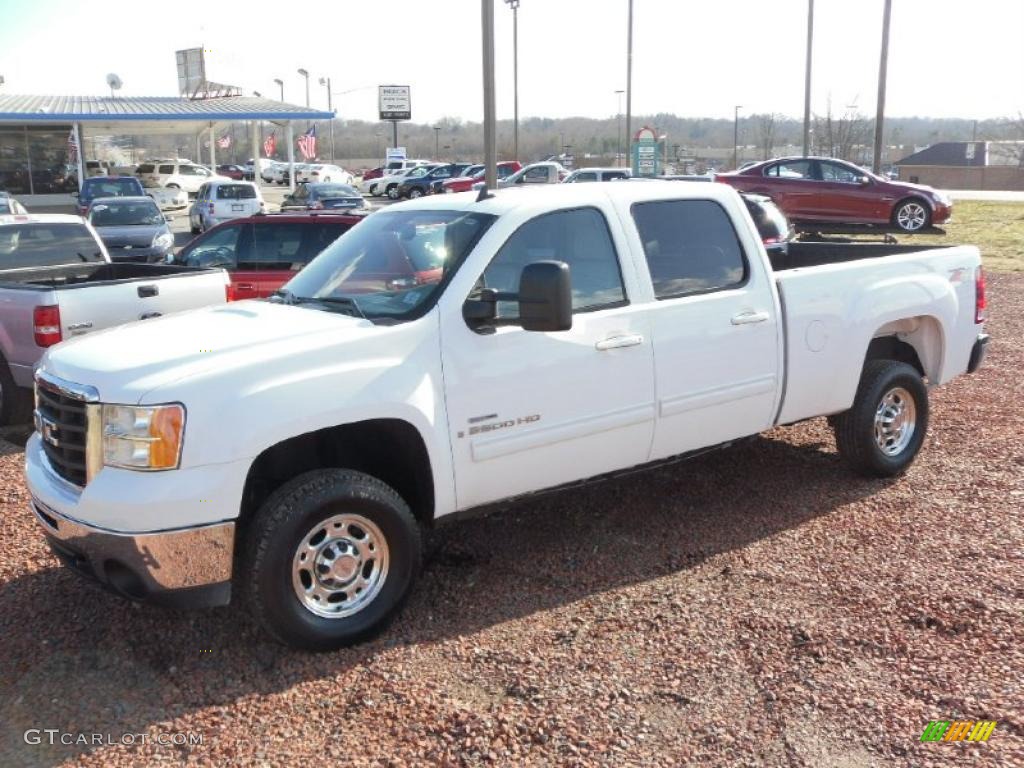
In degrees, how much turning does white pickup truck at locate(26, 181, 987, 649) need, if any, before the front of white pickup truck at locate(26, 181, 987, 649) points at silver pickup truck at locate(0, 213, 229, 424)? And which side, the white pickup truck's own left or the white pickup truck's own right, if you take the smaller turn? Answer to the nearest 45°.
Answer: approximately 90° to the white pickup truck's own right

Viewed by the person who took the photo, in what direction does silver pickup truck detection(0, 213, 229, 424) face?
facing away from the viewer and to the left of the viewer

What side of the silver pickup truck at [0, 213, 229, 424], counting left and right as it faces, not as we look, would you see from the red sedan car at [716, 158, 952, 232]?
right

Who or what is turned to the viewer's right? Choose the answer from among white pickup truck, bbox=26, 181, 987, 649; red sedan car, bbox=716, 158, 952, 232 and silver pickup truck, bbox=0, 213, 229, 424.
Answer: the red sedan car

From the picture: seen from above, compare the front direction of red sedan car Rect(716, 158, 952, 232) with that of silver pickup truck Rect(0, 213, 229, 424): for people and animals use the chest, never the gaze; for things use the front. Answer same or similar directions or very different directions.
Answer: very different directions

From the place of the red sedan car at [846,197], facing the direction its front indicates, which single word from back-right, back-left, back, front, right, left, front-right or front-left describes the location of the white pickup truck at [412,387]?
right

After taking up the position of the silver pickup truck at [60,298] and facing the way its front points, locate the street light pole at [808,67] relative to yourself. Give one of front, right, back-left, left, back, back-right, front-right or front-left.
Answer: right

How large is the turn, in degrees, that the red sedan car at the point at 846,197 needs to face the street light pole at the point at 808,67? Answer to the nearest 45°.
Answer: approximately 90° to its left

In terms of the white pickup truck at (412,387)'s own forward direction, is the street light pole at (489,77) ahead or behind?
behind

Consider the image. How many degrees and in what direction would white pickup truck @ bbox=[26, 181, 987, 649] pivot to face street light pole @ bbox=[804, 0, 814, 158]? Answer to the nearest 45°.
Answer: approximately 135° to its right

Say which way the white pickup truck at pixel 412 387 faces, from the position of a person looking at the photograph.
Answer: facing the viewer and to the left of the viewer

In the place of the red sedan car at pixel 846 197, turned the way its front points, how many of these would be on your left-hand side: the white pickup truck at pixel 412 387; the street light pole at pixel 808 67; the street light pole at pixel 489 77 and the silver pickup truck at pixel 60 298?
1

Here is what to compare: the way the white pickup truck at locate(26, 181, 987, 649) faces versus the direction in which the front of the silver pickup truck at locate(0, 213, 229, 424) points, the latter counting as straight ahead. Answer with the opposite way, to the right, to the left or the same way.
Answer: to the left

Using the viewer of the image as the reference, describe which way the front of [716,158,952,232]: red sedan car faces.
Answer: facing to the right of the viewer

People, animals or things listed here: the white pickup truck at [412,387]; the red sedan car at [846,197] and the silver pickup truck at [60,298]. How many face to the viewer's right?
1

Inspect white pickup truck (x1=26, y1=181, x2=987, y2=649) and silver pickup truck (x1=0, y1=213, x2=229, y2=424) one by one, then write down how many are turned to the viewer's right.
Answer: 0
